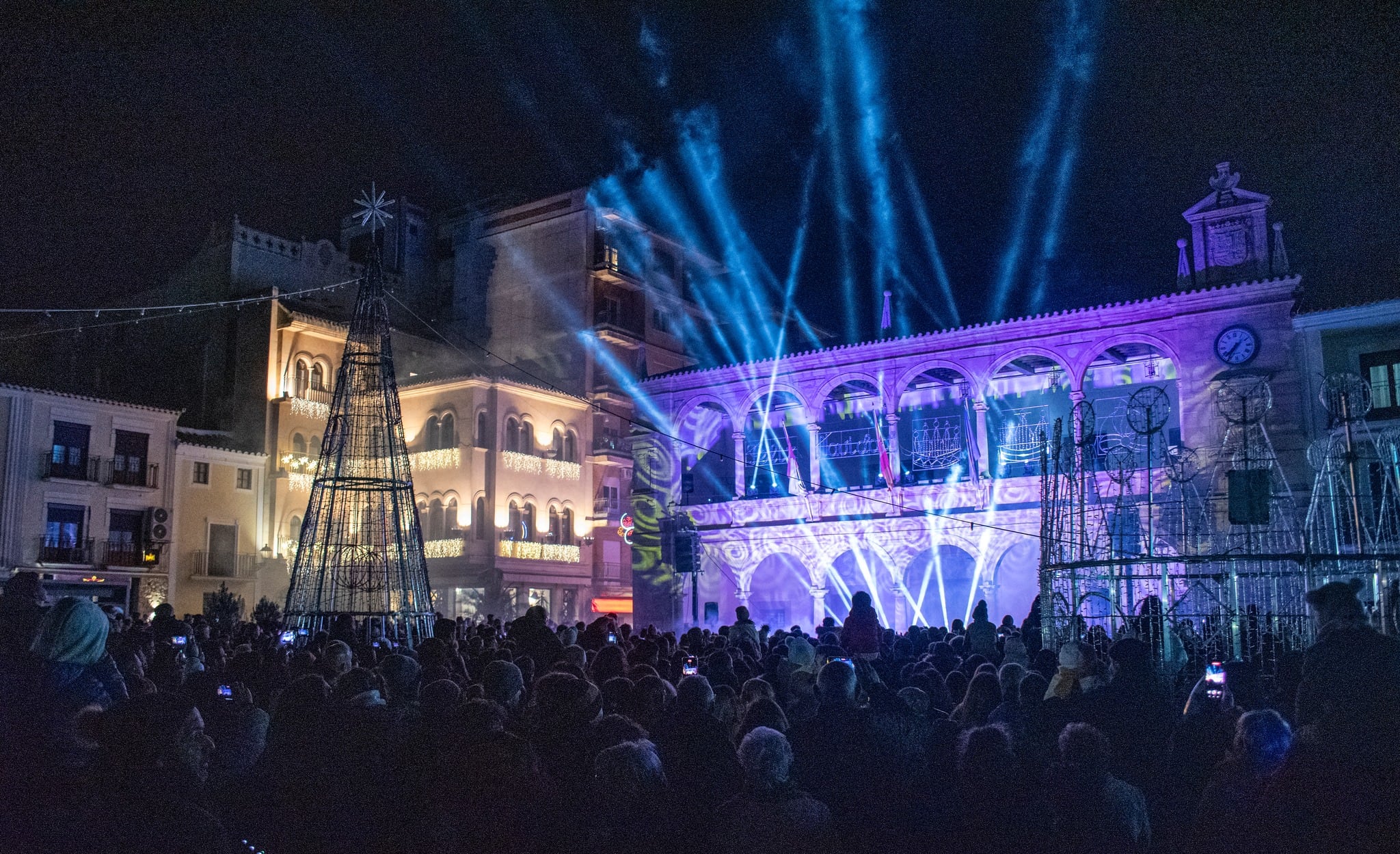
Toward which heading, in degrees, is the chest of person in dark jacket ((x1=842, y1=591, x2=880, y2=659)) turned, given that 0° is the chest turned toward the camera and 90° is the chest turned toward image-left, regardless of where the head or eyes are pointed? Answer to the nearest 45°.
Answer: approximately 180°

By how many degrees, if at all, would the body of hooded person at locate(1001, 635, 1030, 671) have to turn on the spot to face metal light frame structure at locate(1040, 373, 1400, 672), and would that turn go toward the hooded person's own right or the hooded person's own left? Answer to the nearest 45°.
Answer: approximately 45° to the hooded person's own right

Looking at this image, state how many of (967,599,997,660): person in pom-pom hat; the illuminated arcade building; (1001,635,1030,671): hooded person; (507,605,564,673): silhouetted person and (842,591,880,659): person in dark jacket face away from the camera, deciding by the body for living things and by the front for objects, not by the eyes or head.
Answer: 4

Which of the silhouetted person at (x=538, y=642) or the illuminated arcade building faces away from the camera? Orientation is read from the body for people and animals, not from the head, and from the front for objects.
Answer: the silhouetted person

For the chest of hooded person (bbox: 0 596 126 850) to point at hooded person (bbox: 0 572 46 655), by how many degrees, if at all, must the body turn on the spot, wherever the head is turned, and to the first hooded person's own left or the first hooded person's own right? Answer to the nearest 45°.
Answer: approximately 45° to the first hooded person's own left

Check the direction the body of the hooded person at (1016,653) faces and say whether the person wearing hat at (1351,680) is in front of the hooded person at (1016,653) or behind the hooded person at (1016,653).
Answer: behind

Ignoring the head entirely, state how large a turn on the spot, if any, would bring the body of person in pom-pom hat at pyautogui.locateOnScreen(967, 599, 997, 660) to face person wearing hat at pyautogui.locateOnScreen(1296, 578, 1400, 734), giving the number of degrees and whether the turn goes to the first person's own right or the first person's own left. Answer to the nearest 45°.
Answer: approximately 180°

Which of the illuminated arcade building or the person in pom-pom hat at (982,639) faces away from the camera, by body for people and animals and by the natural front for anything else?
the person in pom-pom hat

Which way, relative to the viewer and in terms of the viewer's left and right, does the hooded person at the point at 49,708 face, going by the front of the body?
facing away from the viewer and to the right of the viewer

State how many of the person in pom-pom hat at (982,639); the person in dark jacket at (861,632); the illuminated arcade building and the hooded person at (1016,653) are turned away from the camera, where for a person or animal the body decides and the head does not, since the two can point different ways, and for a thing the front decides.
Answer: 3

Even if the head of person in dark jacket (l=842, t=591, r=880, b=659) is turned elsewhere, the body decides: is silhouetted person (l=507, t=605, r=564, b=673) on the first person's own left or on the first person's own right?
on the first person's own left

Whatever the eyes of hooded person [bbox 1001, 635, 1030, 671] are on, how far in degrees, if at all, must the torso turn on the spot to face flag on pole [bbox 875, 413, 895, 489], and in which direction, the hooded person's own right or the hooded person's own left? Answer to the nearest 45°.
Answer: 0° — they already face it
